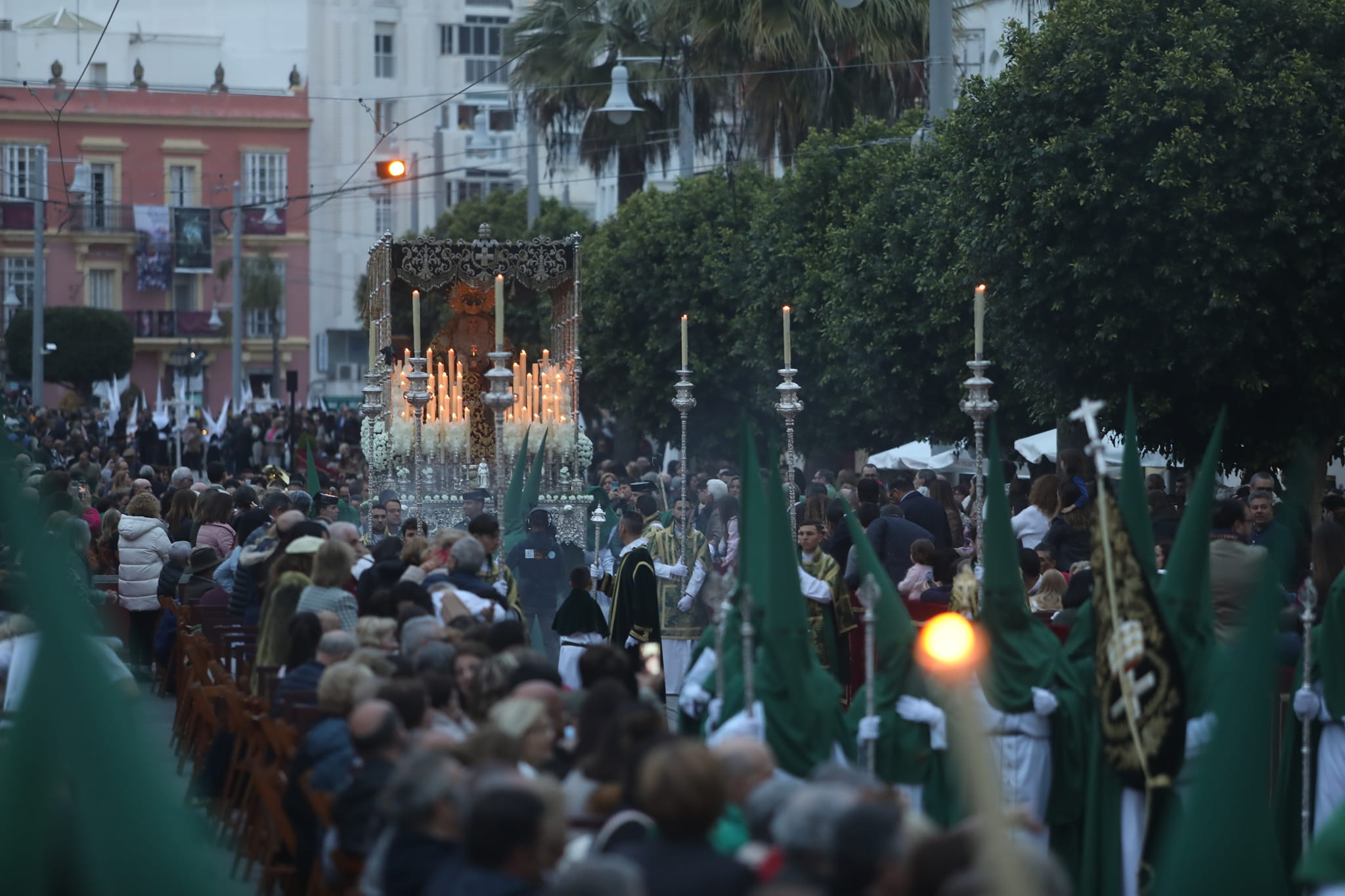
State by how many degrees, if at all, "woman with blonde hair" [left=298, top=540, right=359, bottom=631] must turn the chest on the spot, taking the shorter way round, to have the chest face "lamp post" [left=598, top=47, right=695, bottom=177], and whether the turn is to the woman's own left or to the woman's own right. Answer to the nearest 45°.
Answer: approximately 45° to the woman's own left

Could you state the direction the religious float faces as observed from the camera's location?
facing the viewer

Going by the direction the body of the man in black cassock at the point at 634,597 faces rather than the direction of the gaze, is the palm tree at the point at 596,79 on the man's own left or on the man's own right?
on the man's own right

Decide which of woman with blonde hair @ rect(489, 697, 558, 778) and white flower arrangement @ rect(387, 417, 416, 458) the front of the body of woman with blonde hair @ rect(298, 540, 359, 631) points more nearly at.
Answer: the white flower arrangement

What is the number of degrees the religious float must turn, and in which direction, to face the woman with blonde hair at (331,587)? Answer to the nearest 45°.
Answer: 0° — it already faces them

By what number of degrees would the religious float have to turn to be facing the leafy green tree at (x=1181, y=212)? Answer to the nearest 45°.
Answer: approximately 45° to its left

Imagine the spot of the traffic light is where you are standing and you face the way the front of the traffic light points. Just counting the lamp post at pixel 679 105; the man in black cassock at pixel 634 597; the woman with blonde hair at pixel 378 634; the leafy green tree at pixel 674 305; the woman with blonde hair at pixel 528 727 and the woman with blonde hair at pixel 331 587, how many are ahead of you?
6

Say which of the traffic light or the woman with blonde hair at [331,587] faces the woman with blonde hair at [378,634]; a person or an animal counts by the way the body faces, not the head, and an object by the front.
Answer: the traffic light

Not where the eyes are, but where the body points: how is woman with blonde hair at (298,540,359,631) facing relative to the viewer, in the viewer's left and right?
facing away from the viewer and to the right of the viewer
